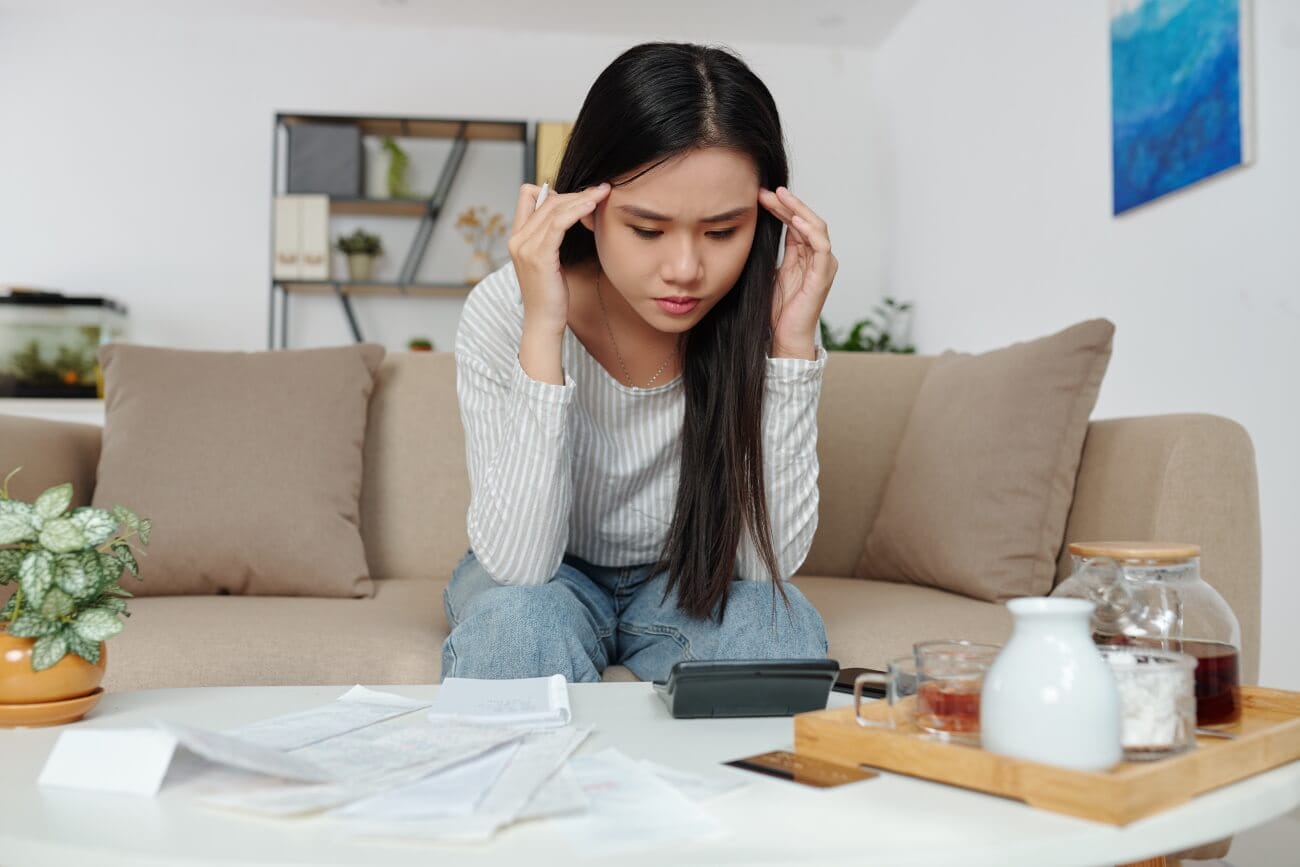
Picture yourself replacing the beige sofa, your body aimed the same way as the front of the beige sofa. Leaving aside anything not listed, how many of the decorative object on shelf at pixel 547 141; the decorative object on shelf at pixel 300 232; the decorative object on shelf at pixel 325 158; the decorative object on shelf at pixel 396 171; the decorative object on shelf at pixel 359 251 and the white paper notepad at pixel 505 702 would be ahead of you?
1

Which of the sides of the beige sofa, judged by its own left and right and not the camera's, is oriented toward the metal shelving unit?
back

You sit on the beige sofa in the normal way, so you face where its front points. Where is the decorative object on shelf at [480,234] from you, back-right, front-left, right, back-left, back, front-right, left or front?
back

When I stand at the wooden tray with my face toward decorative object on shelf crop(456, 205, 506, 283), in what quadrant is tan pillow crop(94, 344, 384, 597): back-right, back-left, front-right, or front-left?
front-left

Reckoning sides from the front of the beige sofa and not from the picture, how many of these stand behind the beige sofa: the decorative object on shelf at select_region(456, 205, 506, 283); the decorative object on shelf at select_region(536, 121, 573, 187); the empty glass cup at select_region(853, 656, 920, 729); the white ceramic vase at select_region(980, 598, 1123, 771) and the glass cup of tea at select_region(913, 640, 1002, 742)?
2

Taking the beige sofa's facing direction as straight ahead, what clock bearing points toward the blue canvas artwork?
The blue canvas artwork is roughly at 8 o'clock from the beige sofa.

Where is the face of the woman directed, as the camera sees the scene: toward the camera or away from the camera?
toward the camera

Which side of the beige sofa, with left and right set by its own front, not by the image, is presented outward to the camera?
front

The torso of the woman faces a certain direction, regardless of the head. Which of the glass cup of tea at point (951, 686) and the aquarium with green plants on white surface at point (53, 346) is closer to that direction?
the glass cup of tea

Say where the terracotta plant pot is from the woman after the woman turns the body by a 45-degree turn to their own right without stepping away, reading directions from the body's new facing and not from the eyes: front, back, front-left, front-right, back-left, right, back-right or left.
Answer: front

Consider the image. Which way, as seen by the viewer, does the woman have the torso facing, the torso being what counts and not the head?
toward the camera
